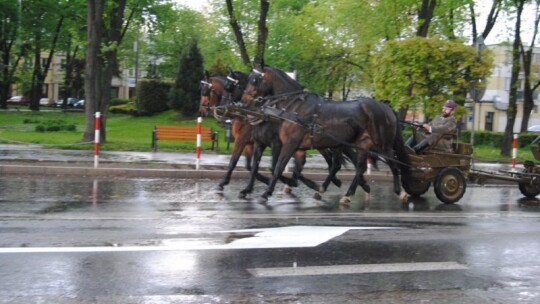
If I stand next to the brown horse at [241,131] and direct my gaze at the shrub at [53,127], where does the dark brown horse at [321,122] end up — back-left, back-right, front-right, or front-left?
back-right

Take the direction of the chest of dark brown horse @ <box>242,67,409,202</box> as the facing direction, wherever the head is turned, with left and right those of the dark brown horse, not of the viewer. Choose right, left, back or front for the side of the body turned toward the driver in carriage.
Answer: back

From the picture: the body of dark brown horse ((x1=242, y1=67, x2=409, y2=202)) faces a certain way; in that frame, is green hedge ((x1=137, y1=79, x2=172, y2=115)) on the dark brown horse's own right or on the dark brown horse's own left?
on the dark brown horse's own right

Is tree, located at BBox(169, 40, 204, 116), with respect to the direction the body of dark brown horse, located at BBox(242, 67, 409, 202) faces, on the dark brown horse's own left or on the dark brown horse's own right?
on the dark brown horse's own right

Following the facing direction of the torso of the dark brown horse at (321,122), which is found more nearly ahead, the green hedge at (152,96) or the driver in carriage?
the green hedge

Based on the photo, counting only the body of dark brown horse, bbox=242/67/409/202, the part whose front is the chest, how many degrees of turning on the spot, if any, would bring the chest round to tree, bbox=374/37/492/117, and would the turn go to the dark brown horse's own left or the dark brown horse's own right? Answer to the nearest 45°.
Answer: approximately 135° to the dark brown horse's own right

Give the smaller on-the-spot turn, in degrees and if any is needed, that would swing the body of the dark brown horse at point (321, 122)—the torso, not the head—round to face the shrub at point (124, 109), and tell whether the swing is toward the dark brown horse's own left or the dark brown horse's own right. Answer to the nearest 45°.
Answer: approximately 45° to the dark brown horse's own right

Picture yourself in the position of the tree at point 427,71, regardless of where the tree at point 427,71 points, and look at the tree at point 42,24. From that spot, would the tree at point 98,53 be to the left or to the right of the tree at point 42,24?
left

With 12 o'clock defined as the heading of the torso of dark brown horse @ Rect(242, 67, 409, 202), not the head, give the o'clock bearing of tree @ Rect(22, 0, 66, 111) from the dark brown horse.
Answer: The tree is roughly at 2 o'clock from the dark brown horse.

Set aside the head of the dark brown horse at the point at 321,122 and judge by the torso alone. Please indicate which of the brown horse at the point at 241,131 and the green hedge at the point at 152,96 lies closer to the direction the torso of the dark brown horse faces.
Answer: the brown horse

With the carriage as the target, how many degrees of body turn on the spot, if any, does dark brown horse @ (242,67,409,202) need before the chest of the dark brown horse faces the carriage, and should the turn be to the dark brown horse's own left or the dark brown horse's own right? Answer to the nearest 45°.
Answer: approximately 180°

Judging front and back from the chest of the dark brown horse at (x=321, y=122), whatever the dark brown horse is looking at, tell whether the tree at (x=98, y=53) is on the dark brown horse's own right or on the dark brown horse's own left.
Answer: on the dark brown horse's own right

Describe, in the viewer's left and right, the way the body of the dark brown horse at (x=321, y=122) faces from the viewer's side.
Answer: facing to the left of the viewer
